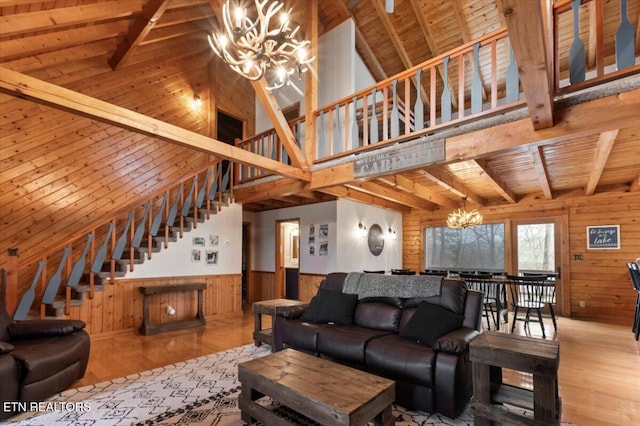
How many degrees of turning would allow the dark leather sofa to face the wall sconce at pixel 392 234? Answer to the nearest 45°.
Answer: approximately 135° to its right

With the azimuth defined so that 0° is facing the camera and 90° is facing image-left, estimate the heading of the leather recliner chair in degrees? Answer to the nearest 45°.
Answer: approximately 315°

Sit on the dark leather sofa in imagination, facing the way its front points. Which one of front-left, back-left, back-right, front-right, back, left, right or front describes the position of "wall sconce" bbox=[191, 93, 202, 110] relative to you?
right

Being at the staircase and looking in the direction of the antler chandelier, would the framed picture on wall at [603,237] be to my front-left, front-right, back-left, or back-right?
front-left

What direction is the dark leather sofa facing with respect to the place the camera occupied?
facing the viewer and to the left of the viewer

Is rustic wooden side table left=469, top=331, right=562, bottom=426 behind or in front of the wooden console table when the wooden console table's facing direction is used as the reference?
in front

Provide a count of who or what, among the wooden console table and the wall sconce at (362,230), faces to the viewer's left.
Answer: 0

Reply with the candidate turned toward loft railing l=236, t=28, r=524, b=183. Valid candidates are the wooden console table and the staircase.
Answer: the wooden console table

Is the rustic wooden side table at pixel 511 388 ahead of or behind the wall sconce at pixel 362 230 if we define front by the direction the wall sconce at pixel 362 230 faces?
ahead

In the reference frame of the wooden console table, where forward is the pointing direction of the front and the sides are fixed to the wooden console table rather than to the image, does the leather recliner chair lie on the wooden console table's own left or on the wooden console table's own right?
on the wooden console table's own right

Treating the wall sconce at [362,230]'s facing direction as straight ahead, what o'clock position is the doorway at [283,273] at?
The doorway is roughly at 5 o'clock from the wall sconce.

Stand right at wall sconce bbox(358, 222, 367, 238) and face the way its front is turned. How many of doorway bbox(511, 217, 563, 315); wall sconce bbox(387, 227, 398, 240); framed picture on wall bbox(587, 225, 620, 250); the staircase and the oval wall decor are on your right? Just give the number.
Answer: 1
